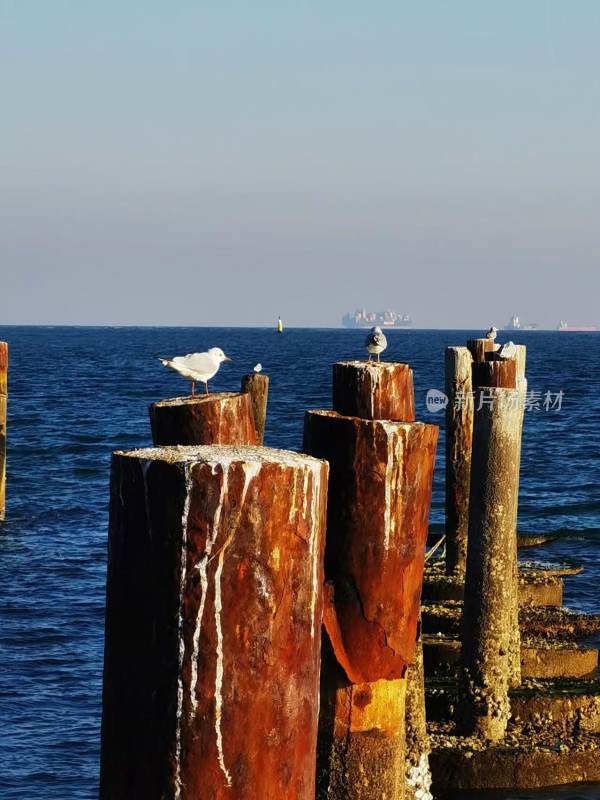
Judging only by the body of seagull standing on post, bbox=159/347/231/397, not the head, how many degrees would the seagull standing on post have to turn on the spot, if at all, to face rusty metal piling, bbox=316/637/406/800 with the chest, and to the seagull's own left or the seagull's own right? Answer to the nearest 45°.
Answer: approximately 90° to the seagull's own right

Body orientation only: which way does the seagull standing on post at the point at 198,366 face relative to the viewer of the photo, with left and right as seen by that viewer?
facing to the right of the viewer

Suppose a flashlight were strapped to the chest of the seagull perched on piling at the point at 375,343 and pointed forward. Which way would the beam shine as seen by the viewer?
toward the camera

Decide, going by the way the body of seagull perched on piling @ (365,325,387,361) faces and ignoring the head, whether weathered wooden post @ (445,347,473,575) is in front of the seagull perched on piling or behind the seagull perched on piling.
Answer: behind

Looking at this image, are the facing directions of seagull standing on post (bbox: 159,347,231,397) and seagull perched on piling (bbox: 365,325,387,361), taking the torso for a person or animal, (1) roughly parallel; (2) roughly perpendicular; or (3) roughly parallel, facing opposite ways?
roughly perpendicular

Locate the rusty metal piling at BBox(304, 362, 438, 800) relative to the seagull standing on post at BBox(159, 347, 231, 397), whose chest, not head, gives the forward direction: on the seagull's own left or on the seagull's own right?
on the seagull's own right

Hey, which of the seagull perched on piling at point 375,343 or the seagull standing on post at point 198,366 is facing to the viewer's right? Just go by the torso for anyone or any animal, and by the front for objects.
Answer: the seagull standing on post

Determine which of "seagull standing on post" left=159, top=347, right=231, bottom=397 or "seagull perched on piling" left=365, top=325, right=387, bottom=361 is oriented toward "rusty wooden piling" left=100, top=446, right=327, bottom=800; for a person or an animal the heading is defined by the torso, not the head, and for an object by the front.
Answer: the seagull perched on piling

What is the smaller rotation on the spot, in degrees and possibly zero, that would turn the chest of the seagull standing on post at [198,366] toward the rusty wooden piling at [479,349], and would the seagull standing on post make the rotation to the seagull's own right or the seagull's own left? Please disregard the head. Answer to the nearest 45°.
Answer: approximately 45° to the seagull's own left
